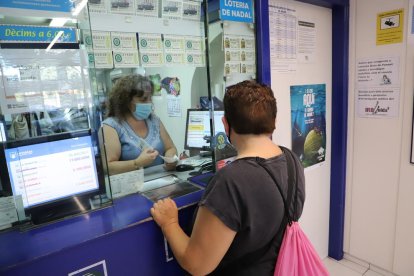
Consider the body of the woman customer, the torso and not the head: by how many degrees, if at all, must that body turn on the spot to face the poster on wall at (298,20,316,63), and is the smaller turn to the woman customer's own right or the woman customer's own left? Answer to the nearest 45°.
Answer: approximately 90° to the woman customer's own right

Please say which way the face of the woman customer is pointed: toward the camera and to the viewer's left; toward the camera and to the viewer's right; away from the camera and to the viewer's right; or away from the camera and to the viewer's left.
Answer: away from the camera and to the viewer's left

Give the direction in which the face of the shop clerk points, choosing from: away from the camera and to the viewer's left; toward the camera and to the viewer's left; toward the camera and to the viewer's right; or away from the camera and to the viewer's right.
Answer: toward the camera and to the viewer's right

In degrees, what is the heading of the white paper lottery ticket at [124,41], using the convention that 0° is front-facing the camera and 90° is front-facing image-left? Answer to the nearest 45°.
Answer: approximately 0°

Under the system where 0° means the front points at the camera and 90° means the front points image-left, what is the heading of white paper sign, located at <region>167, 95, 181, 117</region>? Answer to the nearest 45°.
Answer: approximately 0°
